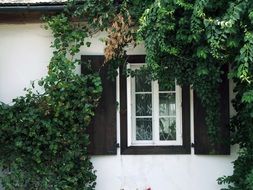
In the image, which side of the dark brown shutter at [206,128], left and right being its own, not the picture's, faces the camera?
front

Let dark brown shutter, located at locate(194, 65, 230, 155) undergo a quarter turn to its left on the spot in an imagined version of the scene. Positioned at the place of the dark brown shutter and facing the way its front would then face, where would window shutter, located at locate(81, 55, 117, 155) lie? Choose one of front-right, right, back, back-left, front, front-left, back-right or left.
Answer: back

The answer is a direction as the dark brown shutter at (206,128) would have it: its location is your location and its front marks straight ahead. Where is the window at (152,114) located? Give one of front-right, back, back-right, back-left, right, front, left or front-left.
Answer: right
